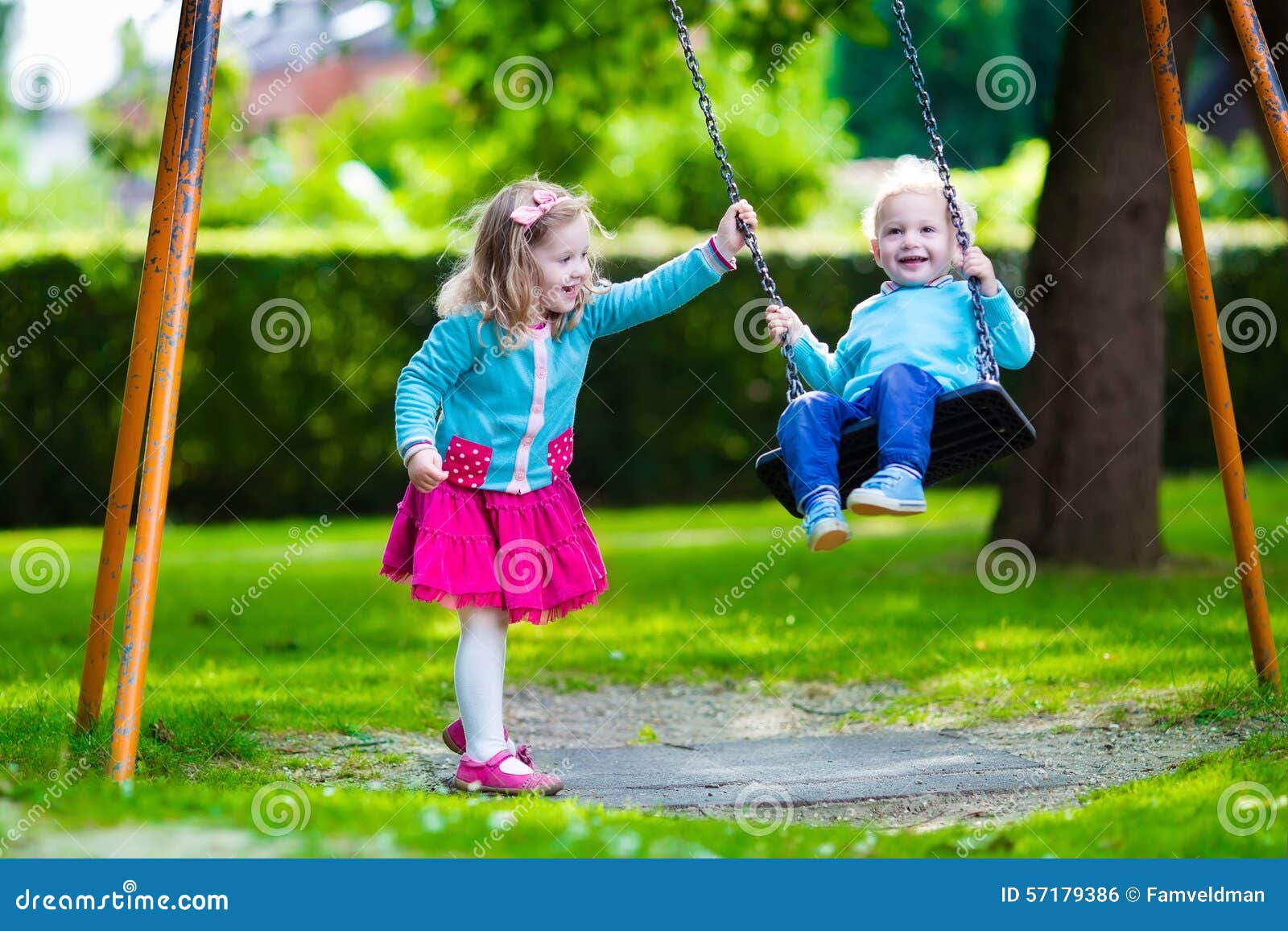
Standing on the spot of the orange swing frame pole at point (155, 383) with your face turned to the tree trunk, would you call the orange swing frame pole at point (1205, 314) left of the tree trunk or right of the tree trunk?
right

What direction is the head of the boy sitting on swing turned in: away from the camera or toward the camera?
toward the camera

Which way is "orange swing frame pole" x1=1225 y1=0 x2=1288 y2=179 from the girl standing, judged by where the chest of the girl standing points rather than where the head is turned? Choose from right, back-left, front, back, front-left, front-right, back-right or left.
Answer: front-left

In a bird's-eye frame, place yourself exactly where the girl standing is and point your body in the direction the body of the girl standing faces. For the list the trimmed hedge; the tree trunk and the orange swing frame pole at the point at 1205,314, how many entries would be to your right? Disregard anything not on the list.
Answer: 0

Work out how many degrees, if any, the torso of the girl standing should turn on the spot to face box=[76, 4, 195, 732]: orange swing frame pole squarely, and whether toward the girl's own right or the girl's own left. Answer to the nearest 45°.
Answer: approximately 135° to the girl's own right

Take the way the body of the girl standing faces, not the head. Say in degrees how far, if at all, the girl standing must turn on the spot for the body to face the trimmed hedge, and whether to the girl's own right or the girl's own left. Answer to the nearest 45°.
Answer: approximately 135° to the girl's own left

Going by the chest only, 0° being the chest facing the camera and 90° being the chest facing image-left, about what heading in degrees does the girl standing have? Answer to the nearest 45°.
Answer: approximately 315°

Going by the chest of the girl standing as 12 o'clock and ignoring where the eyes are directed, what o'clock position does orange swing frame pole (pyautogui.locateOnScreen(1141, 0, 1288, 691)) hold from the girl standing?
The orange swing frame pole is roughly at 10 o'clock from the girl standing.

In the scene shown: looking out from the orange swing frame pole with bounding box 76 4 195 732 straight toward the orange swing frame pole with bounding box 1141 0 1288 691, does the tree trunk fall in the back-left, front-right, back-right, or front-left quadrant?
front-left

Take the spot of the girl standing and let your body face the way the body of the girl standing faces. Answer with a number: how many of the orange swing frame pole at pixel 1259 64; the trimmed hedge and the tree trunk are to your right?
0
